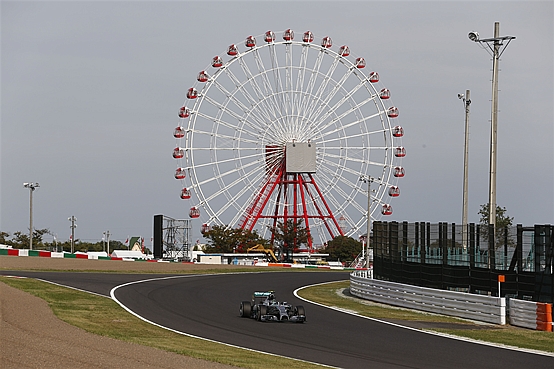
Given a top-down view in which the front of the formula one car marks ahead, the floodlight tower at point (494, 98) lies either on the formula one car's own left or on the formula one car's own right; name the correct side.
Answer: on the formula one car's own left

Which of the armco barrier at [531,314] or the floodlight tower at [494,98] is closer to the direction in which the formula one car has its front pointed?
the armco barrier

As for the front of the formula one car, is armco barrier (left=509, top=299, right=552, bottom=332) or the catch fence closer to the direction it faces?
the armco barrier

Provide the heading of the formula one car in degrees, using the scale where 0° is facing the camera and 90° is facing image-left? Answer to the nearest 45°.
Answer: approximately 315°

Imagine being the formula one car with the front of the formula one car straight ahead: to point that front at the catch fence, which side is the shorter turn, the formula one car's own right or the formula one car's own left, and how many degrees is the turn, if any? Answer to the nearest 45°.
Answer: approximately 90° to the formula one car's own left

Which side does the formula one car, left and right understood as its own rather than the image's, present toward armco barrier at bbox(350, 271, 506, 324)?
left

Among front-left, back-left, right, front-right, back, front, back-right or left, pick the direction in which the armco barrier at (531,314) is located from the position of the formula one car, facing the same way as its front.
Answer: front-left
